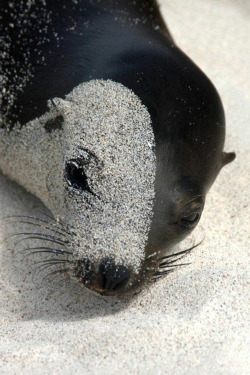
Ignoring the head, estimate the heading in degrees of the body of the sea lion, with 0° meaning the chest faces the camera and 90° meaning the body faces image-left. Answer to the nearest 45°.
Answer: approximately 0°
